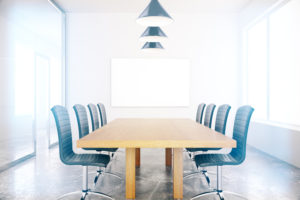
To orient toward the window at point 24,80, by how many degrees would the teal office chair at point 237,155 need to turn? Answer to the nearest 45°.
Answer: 0° — it already faces it

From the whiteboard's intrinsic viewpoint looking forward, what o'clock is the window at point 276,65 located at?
The window is roughly at 10 o'clock from the whiteboard.

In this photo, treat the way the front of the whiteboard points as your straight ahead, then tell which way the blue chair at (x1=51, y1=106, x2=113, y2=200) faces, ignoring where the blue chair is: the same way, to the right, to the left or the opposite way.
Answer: to the left

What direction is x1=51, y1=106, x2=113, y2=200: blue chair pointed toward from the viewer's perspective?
to the viewer's right

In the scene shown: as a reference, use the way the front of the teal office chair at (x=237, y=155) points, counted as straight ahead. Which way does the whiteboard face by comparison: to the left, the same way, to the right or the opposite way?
to the left

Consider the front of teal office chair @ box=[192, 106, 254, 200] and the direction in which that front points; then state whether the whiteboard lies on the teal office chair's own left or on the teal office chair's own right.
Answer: on the teal office chair's own right

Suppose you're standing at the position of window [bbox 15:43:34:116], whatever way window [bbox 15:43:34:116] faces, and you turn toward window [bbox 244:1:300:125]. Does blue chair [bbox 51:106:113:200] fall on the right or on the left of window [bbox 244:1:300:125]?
right

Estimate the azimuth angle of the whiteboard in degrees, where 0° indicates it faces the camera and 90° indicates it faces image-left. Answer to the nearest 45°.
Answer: approximately 0°

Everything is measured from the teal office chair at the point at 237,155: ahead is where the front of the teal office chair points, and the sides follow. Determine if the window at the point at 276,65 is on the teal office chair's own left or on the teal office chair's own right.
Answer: on the teal office chair's own right

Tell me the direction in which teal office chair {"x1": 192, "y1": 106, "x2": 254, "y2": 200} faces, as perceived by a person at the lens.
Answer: facing to the left of the viewer

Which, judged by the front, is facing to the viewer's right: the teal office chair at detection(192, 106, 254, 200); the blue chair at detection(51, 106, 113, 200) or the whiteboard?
the blue chair

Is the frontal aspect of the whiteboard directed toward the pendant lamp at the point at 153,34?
yes
